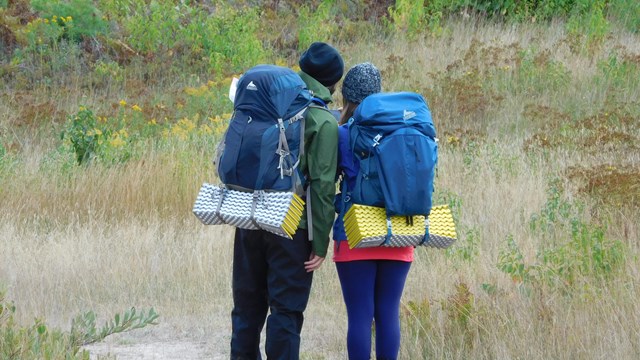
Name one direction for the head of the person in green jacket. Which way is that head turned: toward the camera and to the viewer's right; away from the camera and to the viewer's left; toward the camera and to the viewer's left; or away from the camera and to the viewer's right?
away from the camera and to the viewer's right

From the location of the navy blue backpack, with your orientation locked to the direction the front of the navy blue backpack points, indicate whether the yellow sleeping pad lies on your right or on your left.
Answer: on your left

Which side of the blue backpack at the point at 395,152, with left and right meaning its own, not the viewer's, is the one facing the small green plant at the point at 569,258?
left

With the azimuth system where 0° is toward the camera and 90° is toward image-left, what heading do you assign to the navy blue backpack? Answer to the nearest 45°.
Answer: approximately 45°

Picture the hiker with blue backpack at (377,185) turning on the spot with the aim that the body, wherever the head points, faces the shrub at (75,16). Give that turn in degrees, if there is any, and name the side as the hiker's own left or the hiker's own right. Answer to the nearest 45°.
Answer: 0° — they already face it

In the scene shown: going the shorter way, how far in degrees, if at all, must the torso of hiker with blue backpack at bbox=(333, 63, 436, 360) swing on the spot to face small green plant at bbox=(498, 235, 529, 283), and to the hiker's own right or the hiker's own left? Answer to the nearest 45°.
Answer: approximately 90° to the hiker's own right

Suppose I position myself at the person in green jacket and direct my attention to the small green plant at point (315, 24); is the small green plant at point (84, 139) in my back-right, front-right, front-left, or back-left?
front-left

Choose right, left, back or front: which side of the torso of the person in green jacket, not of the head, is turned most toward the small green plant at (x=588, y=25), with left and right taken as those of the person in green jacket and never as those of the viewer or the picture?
front

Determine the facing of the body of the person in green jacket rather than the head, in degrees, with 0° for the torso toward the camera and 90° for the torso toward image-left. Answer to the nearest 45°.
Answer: approximately 225°
